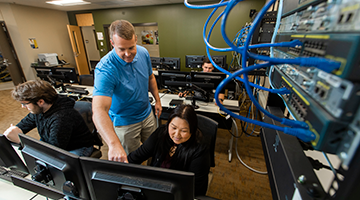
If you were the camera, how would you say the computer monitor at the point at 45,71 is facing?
facing away from the viewer

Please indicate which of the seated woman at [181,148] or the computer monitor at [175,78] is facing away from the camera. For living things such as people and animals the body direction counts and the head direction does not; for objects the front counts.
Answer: the computer monitor

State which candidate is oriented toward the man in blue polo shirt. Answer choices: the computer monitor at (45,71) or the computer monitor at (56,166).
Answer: the computer monitor at (56,166)

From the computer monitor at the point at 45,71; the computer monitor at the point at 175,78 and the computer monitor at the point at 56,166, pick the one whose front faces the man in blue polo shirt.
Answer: the computer monitor at the point at 56,166

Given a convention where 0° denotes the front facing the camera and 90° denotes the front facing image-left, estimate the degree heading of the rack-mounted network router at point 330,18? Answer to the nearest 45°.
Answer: approximately 45°

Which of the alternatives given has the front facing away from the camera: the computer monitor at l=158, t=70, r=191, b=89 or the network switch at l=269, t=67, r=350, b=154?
the computer monitor

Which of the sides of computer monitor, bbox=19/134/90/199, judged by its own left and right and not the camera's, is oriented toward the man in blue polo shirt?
front

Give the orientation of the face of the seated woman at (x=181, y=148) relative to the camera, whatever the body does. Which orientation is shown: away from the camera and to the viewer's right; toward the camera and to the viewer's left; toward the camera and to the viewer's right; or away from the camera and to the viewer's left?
toward the camera and to the viewer's left

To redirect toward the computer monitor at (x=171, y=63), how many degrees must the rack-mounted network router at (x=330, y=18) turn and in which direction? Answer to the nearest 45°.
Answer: approximately 90° to its right

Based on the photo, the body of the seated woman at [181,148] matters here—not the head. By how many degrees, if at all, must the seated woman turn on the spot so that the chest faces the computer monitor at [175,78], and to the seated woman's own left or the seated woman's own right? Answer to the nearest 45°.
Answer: approximately 135° to the seated woman's own right

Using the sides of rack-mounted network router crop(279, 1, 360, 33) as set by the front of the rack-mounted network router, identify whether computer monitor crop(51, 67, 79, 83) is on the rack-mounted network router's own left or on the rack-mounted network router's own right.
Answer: on the rack-mounted network router's own right
